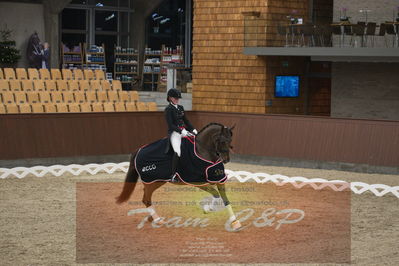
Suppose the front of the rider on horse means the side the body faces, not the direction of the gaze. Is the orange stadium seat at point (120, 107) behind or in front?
behind

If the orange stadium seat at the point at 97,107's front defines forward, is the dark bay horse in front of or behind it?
in front

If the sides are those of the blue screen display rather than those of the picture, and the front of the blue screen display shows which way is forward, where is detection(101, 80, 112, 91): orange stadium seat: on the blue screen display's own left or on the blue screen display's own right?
on the blue screen display's own right

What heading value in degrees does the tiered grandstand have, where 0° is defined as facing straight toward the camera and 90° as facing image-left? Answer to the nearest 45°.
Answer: approximately 0°

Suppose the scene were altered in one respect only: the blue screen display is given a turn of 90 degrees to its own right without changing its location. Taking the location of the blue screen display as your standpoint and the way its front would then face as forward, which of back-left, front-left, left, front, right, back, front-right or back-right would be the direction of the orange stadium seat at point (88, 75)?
front

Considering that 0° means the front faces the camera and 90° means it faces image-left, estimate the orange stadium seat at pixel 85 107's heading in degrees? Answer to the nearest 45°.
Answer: approximately 0°

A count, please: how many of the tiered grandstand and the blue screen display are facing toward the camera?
2

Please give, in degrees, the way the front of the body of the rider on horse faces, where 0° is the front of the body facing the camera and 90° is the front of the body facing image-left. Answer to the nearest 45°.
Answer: approximately 315°

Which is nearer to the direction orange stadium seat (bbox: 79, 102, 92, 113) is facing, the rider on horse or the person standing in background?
the rider on horse

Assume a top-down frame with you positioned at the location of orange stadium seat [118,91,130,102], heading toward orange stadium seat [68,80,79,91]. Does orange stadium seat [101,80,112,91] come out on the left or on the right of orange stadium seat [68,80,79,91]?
right

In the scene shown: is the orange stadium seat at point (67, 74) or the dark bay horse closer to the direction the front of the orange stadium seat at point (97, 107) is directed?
the dark bay horse

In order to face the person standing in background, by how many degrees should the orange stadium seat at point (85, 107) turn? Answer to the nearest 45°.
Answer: approximately 180°

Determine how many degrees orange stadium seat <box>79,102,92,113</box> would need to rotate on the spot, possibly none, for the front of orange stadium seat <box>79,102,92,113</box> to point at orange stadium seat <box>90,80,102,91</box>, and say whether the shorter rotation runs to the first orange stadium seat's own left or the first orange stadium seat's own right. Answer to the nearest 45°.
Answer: approximately 180°

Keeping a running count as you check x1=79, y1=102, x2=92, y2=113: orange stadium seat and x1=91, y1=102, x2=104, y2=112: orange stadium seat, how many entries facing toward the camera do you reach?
2
